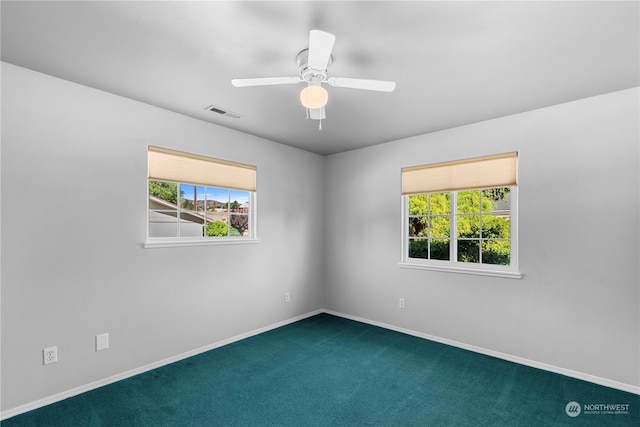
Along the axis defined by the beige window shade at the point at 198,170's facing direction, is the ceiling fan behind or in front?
in front

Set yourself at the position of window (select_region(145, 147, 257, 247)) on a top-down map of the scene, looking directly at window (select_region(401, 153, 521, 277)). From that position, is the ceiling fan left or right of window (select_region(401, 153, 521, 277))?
right

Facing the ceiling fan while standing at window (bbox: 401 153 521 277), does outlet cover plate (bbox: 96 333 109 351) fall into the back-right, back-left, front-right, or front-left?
front-right

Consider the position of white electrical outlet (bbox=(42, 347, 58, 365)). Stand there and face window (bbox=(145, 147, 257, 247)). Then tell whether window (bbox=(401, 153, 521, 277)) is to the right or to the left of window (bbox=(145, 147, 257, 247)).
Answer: right

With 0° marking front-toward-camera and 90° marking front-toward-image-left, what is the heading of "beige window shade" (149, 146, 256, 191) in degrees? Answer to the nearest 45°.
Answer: approximately 315°

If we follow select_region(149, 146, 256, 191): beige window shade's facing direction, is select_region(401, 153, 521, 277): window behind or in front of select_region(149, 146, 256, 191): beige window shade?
in front
